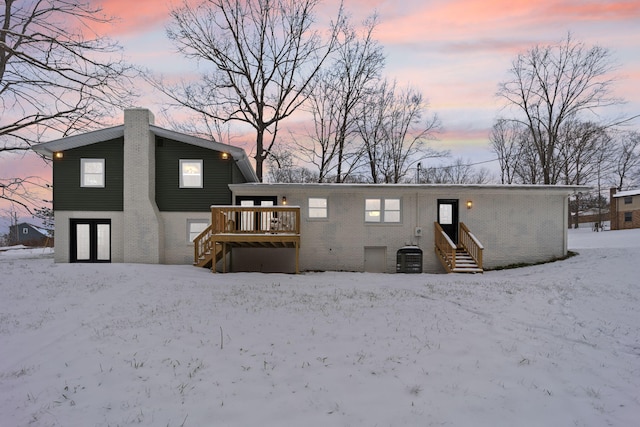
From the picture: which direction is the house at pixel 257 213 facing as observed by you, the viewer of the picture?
facing away from the viewer

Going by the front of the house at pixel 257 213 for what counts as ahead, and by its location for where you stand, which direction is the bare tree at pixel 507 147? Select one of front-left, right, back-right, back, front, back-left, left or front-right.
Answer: front-right

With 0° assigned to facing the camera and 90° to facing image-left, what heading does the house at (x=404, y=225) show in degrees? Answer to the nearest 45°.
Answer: approximately 180°
